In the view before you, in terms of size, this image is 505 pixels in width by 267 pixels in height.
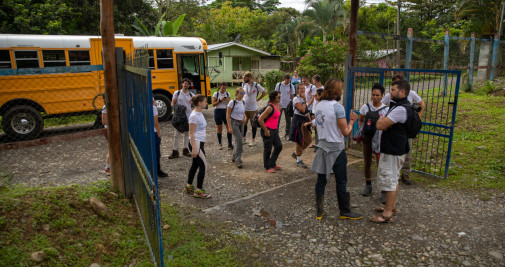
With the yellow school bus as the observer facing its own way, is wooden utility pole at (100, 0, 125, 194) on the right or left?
on its right

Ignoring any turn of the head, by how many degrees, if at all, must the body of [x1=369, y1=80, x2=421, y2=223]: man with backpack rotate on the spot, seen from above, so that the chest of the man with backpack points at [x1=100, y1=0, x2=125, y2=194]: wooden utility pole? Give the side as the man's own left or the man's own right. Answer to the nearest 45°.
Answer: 0° — they already face it

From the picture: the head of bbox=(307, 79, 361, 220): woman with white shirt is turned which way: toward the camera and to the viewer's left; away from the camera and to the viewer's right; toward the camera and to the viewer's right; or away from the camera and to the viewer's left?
away from the camera and to the viewer's right

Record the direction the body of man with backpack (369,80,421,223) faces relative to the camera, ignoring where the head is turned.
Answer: to the viewer's left

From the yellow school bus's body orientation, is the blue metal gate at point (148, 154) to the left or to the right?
on its right

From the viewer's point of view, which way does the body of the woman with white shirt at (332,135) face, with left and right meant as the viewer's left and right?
facing away from the viewer and to the right of the viewer

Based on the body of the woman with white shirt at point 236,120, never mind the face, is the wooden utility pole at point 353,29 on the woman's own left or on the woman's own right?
on the woman's own left

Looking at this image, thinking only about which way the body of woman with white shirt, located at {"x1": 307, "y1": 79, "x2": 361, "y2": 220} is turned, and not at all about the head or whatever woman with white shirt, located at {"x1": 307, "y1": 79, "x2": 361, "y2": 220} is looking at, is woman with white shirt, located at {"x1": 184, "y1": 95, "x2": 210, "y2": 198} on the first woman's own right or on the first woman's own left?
on the first woman's own left

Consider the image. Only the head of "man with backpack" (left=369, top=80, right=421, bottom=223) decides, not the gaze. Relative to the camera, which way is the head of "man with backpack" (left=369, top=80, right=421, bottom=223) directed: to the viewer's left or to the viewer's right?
to the viewer's left

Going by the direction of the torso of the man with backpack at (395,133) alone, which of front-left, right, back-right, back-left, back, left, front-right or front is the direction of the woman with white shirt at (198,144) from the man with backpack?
front

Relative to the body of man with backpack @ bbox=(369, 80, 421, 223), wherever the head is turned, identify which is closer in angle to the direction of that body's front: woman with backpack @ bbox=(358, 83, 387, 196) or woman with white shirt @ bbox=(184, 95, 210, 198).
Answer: the woman with white shirt
